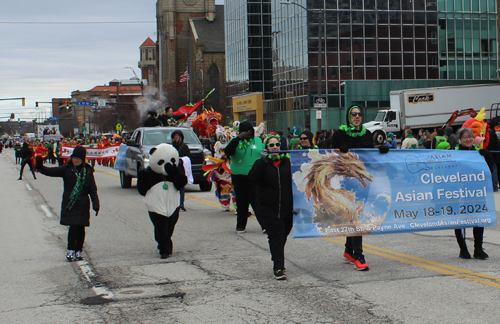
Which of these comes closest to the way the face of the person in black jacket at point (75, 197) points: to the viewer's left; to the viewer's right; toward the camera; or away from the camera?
toward the camera

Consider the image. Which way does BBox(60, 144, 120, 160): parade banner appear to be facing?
toward the camera

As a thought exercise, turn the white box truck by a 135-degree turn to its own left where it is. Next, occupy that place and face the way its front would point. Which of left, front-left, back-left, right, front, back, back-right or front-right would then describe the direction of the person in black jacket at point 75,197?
right

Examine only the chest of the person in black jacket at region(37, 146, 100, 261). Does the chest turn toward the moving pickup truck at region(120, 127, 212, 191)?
no

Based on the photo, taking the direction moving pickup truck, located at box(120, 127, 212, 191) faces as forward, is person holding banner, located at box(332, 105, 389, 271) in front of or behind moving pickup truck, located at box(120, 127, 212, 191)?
in front

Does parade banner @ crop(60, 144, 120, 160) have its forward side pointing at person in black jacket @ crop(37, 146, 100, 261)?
yes

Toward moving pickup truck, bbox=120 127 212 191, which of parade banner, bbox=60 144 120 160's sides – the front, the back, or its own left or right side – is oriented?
front

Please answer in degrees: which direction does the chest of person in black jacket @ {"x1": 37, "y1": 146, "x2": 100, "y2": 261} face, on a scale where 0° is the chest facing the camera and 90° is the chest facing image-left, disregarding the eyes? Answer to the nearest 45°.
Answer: approximately 0°

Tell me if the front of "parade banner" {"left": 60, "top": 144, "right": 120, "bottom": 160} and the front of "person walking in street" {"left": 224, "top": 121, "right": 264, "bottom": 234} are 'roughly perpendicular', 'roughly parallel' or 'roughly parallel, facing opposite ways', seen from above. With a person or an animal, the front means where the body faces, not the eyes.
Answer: roughly parallel

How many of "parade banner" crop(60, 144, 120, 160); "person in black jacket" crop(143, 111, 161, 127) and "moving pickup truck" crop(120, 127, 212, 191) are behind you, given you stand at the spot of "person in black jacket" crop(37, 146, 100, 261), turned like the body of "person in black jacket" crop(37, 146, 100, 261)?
3

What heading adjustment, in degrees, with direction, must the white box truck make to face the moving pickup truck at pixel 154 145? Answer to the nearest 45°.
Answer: approximately 45° to its left

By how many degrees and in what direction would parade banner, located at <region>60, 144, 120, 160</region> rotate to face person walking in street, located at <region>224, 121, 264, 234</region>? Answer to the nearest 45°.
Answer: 0° — it already faces them

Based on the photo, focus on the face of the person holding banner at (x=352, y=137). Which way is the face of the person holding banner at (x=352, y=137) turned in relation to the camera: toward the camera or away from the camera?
toward the camera

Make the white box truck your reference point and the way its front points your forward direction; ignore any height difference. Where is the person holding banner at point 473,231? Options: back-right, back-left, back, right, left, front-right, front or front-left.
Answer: front-left

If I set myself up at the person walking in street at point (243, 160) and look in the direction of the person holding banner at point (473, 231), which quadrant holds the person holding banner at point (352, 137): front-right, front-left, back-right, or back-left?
front-right

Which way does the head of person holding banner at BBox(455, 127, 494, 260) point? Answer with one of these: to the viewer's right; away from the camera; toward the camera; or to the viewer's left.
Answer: toward the camera
